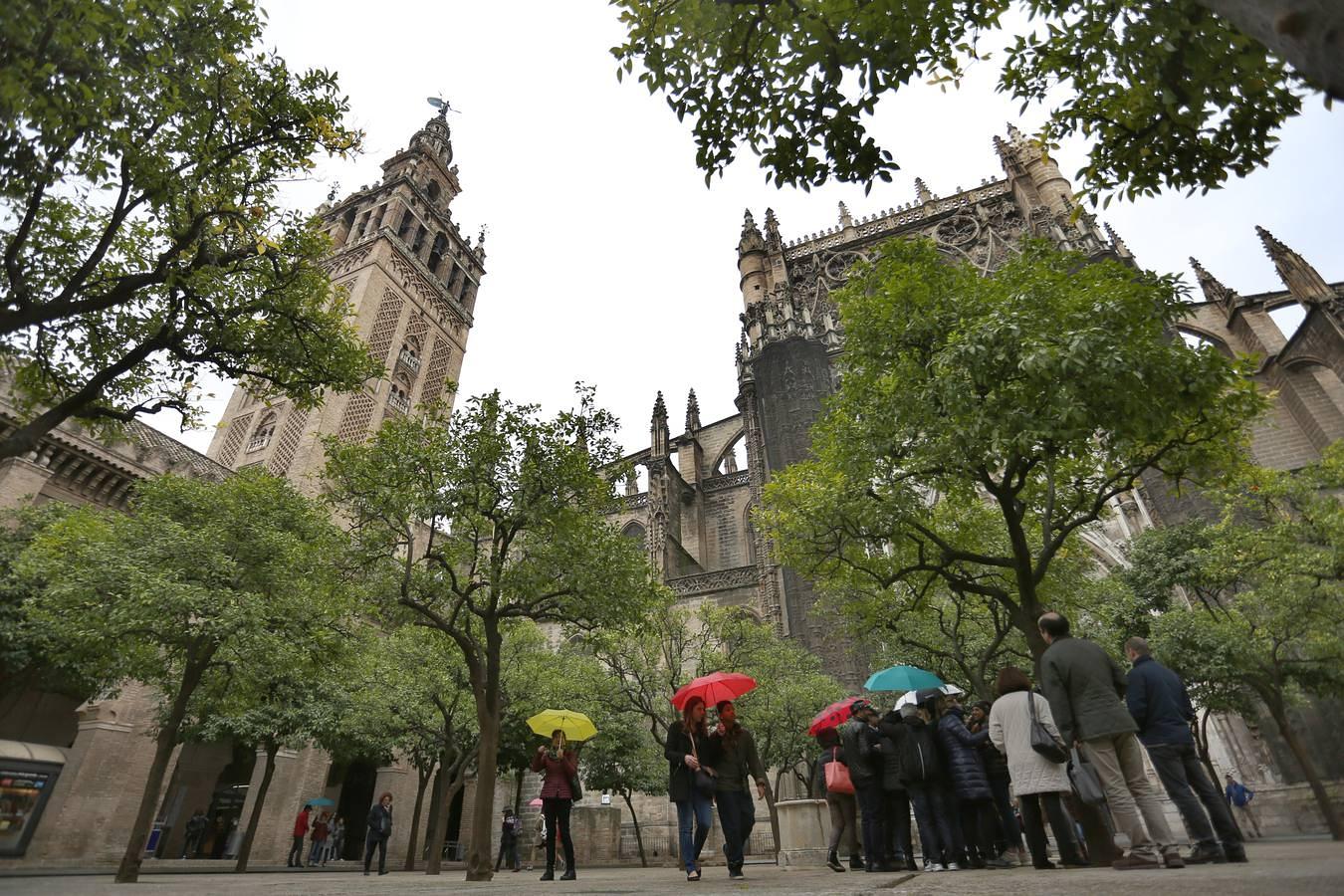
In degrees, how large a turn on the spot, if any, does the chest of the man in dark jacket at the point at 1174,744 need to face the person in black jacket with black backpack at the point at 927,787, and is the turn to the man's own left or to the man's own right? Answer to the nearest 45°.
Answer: approximately 45° to the man's own left

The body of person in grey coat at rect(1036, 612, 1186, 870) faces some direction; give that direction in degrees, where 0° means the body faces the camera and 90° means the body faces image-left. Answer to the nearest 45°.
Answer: approximately 135°

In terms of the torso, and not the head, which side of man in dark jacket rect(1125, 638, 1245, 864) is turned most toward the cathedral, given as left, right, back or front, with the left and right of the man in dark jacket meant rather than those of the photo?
front

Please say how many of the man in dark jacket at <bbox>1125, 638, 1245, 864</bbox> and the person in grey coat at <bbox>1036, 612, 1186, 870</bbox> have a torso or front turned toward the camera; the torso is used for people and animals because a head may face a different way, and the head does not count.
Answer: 0

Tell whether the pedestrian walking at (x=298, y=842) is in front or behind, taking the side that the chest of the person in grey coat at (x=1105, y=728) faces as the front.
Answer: in front

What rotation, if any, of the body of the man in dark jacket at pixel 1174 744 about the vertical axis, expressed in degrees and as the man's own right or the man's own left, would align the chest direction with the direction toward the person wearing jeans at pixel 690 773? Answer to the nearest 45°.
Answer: approximately 45° to the man's own left

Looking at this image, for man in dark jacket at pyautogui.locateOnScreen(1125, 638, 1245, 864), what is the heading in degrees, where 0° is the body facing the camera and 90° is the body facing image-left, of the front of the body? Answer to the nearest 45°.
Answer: approximately 135°

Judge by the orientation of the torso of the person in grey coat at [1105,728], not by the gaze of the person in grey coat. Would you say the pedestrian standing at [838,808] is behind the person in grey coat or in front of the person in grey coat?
in front

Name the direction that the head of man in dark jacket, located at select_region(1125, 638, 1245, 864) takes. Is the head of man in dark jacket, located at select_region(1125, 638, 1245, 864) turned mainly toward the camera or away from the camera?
away from the camera
